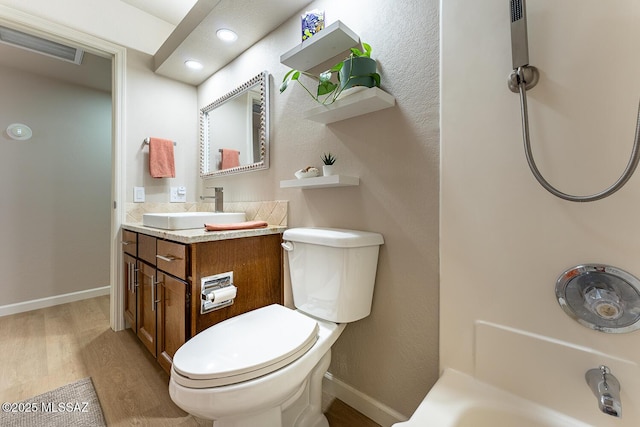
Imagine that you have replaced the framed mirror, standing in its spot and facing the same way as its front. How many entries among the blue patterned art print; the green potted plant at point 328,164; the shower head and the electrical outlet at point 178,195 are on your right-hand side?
1

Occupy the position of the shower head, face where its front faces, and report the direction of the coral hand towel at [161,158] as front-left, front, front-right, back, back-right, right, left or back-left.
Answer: front-right

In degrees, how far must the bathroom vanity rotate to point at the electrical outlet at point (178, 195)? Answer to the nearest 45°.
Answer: approximately 135° to its right

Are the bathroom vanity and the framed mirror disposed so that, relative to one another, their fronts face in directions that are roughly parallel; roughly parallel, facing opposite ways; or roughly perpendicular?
roughly parallel

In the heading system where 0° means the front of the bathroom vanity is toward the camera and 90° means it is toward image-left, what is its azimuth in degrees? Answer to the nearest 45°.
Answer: approximately 45°

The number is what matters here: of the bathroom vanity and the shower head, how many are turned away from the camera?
0

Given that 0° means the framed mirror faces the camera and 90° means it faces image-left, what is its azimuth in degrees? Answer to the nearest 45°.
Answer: approximately 45°

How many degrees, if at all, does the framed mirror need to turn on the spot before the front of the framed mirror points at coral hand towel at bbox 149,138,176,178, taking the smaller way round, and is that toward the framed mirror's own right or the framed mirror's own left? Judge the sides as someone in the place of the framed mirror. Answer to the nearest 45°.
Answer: approximately 90° to the framed mirror's own right

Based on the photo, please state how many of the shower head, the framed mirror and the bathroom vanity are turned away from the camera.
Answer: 0

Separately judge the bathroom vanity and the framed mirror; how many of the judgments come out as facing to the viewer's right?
0

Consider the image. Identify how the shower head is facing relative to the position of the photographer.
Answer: facing the viewer and to the left of the viewer

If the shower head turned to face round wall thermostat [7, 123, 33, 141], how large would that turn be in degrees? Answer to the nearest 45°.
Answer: approximately 45° to its right

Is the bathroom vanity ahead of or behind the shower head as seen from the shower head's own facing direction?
ahead

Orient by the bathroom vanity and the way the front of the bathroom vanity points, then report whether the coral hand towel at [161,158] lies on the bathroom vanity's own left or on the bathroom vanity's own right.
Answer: on the bathroom vanity's own right
